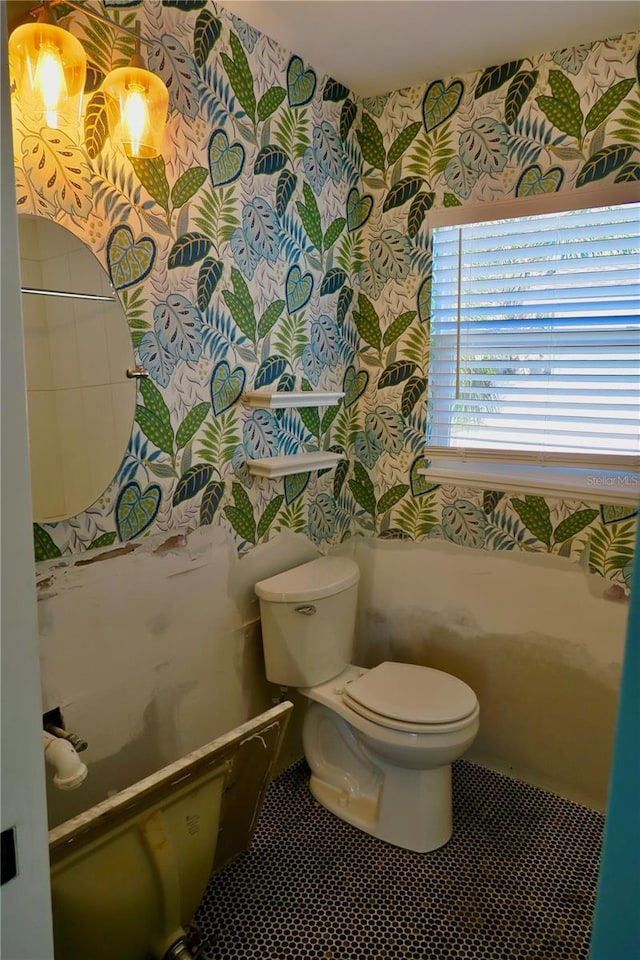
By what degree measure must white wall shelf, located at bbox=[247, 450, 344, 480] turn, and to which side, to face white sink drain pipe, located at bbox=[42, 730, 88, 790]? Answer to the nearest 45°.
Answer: approximately 90° to its right

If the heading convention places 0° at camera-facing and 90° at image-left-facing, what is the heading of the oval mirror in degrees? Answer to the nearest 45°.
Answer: approximately 315°

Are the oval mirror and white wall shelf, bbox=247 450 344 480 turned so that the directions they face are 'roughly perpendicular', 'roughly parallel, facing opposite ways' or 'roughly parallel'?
roughly parallel

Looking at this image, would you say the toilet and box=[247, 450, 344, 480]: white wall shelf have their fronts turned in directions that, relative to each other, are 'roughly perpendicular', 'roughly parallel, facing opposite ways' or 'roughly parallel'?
roughly parallel

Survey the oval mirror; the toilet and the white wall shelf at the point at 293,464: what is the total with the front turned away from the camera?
0

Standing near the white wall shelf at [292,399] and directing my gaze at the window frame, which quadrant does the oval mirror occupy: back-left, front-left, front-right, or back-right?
back-right

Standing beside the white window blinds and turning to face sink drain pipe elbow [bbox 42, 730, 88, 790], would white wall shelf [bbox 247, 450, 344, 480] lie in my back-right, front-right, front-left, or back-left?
front-right

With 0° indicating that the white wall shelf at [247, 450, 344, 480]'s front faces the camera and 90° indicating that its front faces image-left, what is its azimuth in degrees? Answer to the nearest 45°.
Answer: approximately 315°

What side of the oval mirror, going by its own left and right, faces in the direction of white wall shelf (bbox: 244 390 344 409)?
left

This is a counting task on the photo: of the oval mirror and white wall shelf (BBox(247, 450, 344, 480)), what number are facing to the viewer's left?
0

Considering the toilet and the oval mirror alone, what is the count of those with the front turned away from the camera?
0

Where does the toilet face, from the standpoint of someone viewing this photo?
facing the viewer and to the right of the viewer
